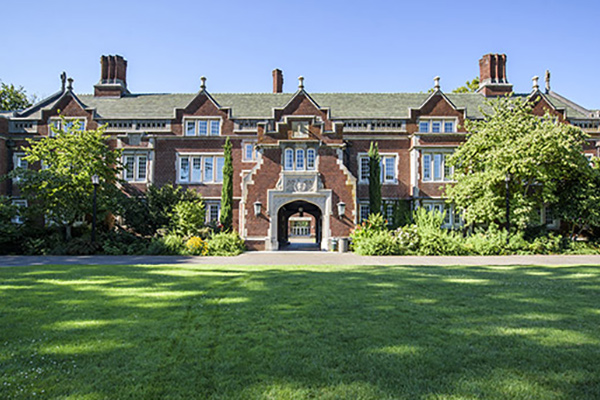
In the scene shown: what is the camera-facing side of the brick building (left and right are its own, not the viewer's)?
front

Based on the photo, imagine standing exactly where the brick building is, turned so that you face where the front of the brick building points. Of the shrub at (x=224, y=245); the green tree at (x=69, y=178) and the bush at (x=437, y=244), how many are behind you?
0

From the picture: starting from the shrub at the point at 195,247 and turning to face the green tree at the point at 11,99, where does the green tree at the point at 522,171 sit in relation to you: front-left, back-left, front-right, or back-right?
back-right

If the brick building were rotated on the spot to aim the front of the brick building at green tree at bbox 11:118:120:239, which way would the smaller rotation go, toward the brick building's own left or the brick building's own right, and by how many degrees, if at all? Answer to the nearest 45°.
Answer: approximately 45° to the brick building's own right

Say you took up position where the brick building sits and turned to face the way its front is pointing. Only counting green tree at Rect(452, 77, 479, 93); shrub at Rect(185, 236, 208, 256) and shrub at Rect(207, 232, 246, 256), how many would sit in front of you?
2

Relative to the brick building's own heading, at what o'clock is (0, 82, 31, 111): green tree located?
The green tree is roughly at 4 o'clock from the brick building.

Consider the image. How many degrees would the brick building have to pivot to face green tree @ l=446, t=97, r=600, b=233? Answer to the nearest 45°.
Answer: approximately 90° to its left

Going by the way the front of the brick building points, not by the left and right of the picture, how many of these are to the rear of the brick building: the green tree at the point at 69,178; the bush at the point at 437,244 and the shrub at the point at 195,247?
0

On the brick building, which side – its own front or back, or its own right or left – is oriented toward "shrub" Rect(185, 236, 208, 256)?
front

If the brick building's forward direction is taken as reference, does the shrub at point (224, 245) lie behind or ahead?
ahead

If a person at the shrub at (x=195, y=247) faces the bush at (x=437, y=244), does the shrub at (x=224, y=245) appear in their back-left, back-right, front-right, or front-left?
front-left
